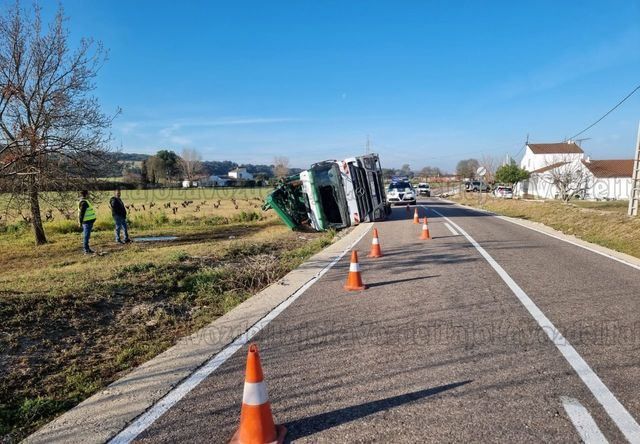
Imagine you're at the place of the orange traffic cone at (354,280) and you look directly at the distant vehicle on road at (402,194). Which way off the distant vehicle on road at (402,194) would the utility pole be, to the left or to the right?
right

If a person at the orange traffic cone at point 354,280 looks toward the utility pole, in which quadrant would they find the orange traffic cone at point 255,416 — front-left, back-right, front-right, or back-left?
back-right

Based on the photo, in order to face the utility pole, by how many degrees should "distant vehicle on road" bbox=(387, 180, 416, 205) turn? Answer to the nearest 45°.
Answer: approximately 45° to its left

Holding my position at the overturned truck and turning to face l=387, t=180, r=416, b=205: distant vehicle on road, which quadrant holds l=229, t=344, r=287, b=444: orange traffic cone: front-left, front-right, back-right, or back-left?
back-right

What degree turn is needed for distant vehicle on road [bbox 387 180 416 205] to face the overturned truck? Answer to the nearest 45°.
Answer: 0° — it already faces it

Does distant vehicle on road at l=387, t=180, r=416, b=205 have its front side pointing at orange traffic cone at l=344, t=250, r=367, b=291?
yes

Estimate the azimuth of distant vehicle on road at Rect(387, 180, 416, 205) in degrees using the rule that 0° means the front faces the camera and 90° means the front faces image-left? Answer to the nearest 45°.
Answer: approximately 0°

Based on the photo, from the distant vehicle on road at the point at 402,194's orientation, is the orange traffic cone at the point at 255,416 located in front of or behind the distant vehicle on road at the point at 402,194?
in front
